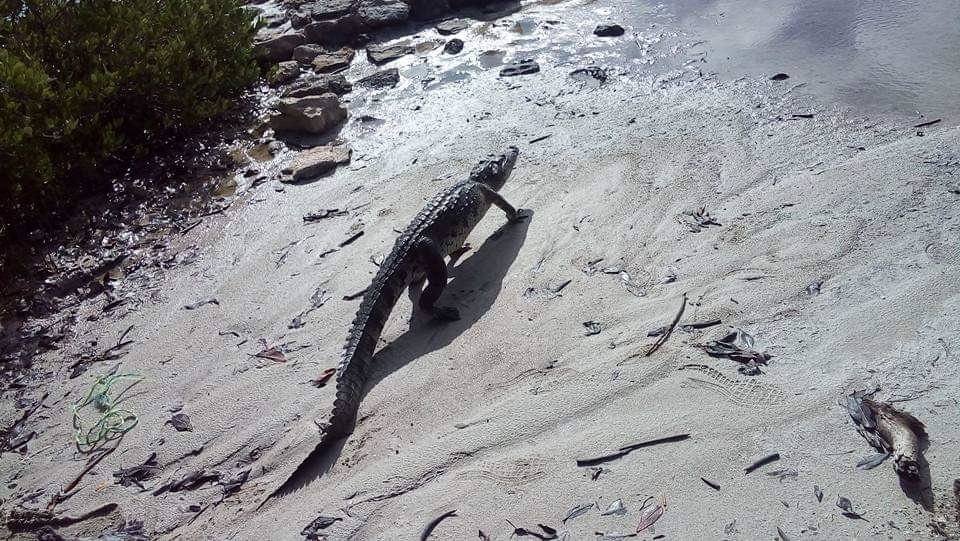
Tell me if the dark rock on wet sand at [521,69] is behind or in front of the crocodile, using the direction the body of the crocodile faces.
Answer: in front

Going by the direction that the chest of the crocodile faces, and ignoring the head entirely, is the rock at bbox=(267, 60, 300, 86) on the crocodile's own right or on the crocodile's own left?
on the crocodile's own left

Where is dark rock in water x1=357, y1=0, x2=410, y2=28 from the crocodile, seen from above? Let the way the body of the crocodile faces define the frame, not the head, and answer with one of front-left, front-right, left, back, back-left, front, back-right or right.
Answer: front-left

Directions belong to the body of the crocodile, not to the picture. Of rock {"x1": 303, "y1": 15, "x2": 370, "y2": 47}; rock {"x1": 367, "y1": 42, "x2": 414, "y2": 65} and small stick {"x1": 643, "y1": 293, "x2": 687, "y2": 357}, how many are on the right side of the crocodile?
1

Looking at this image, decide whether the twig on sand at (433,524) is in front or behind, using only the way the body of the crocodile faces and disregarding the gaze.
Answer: behind

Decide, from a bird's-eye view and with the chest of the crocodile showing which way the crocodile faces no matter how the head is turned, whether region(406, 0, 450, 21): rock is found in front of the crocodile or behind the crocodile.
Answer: in front

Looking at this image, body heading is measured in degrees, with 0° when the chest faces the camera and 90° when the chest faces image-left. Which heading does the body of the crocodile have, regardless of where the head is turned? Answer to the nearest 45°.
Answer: approximately 225°

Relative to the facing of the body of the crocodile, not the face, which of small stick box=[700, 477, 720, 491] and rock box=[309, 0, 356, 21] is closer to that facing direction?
the rock

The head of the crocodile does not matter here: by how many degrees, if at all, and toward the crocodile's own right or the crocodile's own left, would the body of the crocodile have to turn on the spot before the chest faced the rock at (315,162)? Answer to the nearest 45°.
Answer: approximately 45° to the crocodile's own left

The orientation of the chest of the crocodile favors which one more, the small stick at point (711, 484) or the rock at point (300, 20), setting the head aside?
the rock

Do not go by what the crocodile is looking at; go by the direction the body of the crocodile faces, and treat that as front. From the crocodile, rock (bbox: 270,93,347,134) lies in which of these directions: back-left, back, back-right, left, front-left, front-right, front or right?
front-left

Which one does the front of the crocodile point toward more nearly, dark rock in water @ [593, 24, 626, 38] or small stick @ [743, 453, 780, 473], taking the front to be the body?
the dark rock in water

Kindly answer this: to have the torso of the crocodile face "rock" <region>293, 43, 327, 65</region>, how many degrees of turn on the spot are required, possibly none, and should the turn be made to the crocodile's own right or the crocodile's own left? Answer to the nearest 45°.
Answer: approximately 45° to the crocodile's own left

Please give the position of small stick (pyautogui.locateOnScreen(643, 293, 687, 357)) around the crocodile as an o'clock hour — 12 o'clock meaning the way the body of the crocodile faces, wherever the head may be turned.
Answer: The small stick is roughly at 3 o'clock from the crocodile.
